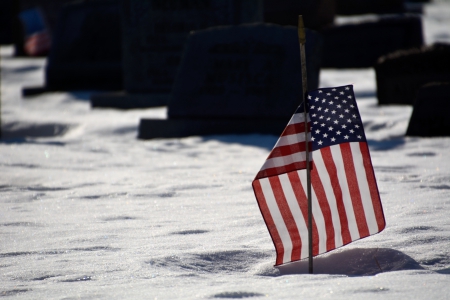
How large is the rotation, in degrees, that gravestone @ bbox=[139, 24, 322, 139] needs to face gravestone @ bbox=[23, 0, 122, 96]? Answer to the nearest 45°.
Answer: approximately 135° to its right

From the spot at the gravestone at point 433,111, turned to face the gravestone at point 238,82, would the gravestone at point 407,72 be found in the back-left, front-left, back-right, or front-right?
front-right

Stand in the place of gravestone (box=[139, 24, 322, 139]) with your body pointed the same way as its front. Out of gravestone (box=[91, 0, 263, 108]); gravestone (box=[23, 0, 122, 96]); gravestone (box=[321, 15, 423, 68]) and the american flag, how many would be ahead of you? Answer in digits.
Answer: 1

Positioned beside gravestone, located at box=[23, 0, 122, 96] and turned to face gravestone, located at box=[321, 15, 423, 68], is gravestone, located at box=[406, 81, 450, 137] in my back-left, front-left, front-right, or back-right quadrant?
front-right

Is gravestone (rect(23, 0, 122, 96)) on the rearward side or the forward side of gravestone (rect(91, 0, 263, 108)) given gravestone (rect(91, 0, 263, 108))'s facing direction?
on the rearward side

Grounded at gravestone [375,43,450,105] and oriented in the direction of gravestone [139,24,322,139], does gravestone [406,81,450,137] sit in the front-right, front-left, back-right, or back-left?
front-left

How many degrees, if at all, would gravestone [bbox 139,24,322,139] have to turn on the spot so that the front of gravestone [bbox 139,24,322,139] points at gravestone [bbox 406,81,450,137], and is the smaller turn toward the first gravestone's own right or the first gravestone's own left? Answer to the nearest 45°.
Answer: approximately 45° to the first gravestone's own left

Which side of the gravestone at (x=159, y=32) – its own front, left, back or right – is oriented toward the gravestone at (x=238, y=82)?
front

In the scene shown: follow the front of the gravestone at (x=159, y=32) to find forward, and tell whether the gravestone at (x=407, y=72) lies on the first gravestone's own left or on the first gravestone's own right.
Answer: on the first gravestone's own left

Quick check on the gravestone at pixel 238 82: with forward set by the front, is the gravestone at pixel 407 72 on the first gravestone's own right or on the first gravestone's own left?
on the first gravestone's own left

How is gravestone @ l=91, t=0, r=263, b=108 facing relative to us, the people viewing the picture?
facing the viewer

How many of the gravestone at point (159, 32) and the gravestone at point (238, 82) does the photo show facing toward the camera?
2

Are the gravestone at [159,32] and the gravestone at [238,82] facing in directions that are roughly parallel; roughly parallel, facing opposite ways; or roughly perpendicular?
roughly parallel

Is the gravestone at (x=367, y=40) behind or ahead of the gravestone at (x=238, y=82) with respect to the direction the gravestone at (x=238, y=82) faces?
behind

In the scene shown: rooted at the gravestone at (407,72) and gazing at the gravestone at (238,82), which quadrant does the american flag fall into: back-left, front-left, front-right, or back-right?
front-left

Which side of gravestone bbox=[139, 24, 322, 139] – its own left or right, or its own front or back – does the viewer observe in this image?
front

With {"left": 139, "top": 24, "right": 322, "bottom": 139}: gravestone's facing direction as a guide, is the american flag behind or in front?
in front
